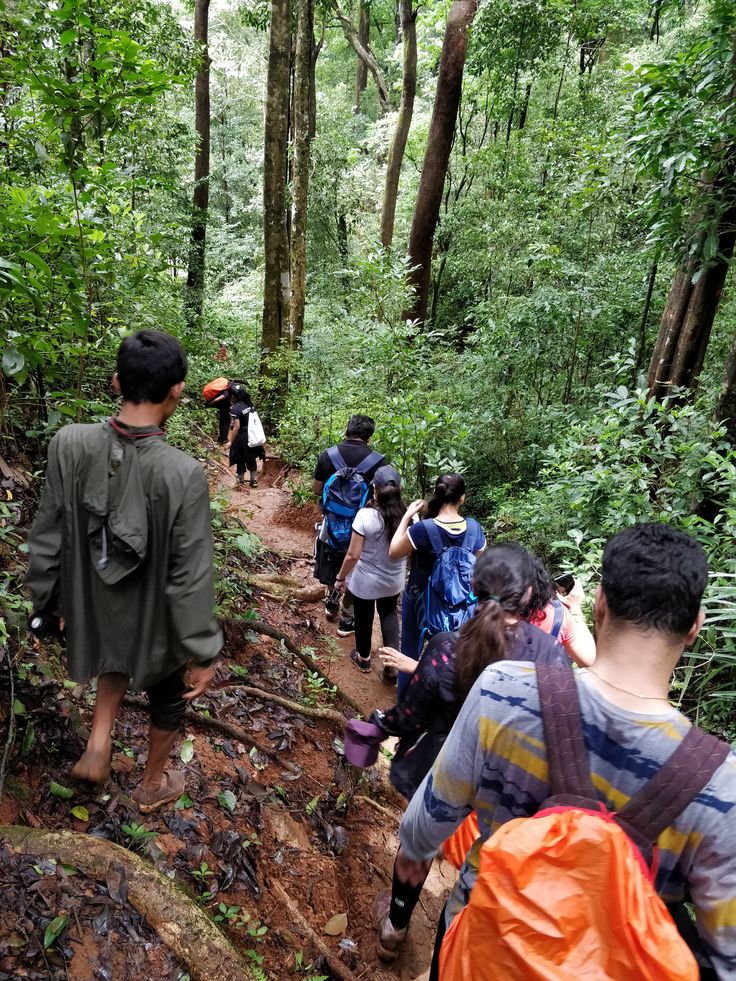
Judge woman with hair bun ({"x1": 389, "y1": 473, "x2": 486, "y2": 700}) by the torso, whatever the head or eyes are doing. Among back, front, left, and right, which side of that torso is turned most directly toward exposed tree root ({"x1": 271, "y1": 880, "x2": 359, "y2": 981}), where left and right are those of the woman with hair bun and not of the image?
back

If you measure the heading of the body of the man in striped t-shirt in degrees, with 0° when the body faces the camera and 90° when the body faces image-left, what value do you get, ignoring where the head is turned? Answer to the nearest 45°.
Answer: approximately 180°

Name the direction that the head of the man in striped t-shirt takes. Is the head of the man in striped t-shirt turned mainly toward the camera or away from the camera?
away from the camera

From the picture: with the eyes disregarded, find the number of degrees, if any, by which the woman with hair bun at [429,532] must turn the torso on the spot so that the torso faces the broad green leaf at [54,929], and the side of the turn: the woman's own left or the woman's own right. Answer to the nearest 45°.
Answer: approximately 180°

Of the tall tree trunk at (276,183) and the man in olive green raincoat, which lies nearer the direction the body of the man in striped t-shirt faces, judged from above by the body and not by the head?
the tall tree trunk

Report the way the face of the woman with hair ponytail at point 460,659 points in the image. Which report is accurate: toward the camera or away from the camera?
away from the camera

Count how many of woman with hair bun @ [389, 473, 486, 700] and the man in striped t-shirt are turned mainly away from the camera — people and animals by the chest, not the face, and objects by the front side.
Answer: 2

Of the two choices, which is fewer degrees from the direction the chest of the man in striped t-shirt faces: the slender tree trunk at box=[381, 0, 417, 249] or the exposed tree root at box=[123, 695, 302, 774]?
the slender tree trunk

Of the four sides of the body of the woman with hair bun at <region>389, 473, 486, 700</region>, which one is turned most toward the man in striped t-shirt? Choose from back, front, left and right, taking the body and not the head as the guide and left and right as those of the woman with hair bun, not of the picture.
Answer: back

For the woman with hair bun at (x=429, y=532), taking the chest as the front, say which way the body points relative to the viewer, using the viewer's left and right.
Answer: facing away from the viewer

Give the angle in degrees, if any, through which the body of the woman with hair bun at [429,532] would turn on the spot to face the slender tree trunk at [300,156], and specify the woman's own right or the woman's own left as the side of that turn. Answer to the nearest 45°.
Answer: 0° — they already face it

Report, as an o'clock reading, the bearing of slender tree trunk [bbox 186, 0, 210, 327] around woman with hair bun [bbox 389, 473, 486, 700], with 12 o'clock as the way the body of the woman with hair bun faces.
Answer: The slender tree trunk is roughly at 11 o'clock from the woman with hair bun.
